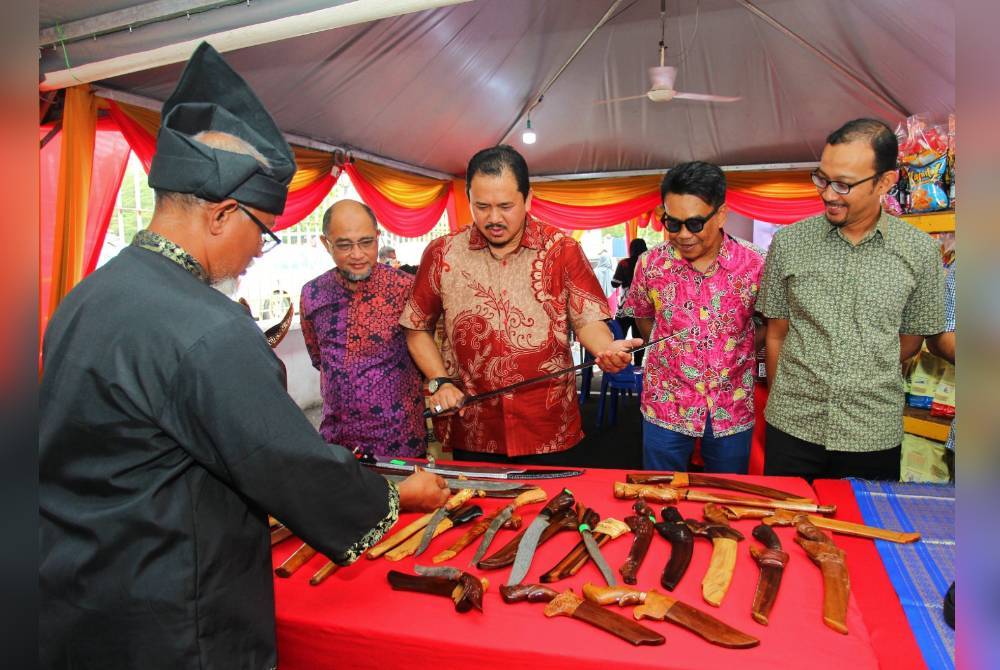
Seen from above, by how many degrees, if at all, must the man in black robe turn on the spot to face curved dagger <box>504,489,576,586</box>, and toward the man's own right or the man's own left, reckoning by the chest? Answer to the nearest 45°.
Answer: approximately 45° to the man's own right

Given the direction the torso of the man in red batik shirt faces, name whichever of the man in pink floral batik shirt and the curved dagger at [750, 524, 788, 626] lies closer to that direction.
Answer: the curved dagger

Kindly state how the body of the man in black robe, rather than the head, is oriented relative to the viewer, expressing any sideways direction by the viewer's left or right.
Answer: facing away from the viewer and to the right of the viewer

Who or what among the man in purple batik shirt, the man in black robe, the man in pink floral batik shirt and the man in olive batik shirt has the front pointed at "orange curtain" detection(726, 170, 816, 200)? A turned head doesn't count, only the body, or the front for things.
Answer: the man in black robe

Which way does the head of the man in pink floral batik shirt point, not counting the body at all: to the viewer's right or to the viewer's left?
to the viewer's left

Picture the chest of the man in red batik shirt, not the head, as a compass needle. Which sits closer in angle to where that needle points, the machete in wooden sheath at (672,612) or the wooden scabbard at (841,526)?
the machete in wooden sheath

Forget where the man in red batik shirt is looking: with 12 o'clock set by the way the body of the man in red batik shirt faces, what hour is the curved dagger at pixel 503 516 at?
The curved dagger is roughly at 12 o'clock from the man in red batik shirt.

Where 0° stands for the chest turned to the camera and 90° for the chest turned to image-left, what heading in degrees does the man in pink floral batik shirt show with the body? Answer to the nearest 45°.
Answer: approximately 0°

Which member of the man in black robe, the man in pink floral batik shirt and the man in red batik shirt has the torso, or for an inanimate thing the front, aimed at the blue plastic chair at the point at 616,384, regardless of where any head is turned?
the man in black robe
